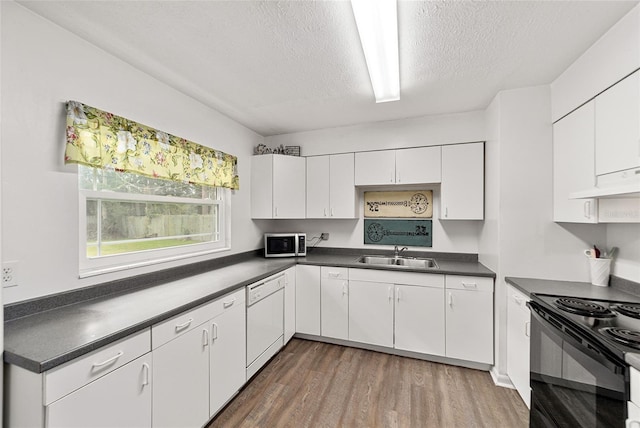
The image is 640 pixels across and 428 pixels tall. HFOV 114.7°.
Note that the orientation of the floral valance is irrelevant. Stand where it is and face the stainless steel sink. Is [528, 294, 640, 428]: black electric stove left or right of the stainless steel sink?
right

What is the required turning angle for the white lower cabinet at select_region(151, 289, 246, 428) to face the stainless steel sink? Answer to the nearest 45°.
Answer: approximately 45° to its left

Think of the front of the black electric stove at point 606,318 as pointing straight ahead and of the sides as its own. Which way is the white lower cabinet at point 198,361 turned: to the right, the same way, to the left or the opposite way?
the opposite way

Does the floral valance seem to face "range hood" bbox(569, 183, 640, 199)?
yes

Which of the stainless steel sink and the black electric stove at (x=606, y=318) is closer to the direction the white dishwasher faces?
the black electric stove

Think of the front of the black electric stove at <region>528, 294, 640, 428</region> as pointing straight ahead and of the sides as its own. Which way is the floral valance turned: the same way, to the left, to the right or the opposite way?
the opposite way
